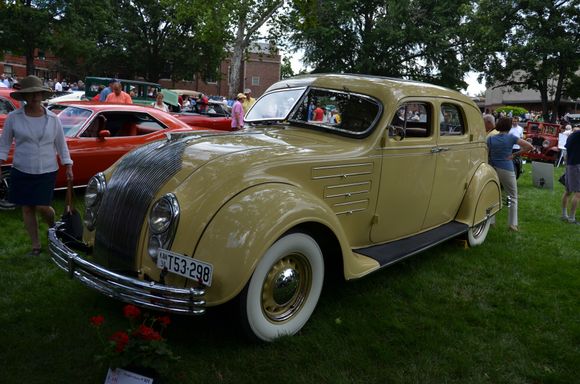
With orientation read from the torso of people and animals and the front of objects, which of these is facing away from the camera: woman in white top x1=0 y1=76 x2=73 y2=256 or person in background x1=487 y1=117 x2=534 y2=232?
the person in background

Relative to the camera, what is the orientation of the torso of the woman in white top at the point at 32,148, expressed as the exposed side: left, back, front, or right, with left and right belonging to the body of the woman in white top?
front

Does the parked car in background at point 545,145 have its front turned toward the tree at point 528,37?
no

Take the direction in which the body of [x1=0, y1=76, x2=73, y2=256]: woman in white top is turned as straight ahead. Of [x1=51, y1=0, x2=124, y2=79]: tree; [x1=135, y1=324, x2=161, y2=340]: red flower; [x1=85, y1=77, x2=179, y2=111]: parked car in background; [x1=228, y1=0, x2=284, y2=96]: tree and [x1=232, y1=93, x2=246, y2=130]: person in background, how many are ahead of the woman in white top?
1

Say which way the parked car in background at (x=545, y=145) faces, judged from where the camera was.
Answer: facing the viewer and to the left of the viewer

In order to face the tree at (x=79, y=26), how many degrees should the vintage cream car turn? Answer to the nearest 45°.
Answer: approximately 90° to its right

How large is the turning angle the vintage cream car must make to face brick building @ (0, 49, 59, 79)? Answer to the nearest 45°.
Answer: approximately 90° to its right

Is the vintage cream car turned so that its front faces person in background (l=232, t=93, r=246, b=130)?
no

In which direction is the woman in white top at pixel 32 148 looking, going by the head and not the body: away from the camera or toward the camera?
toward the camera

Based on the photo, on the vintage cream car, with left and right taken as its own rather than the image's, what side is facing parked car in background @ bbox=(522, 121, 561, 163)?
back
